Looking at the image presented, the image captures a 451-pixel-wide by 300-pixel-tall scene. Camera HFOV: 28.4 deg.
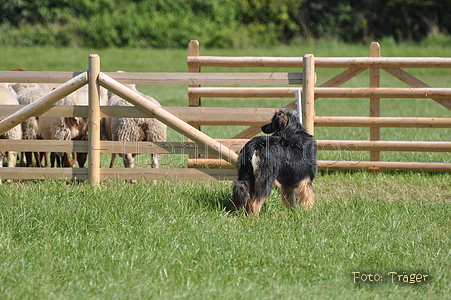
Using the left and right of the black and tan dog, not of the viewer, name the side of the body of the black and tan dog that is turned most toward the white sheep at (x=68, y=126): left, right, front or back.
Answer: left

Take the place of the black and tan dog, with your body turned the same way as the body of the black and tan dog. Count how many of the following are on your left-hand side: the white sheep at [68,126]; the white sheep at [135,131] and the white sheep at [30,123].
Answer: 3

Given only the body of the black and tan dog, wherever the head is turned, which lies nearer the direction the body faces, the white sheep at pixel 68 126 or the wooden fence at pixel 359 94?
the wooden fence

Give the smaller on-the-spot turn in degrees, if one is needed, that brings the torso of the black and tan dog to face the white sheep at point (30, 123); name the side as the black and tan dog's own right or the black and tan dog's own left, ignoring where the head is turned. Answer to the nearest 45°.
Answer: approximately 90° to the black and tan dog's own left

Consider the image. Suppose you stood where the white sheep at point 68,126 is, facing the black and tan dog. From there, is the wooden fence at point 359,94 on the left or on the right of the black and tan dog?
left

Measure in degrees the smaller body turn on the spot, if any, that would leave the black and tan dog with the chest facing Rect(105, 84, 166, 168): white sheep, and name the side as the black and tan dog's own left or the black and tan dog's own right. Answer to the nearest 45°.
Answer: approximately 90° to the black and tan dog's own left

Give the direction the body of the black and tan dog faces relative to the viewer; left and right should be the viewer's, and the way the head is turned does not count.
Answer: facing away from the viewer and to the right of the viewer

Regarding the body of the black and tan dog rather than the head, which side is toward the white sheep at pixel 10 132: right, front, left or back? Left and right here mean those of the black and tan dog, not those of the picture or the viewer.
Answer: left
